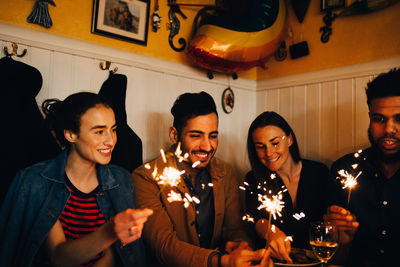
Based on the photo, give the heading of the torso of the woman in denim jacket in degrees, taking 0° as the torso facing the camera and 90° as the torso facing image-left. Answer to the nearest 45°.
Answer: approximately 315°

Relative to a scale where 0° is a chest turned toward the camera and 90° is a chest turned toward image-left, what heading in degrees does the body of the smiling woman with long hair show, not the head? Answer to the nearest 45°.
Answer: approximately 0°

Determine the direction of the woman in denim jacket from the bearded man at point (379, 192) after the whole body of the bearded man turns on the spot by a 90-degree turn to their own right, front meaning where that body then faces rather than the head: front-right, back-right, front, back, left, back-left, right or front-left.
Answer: front-left

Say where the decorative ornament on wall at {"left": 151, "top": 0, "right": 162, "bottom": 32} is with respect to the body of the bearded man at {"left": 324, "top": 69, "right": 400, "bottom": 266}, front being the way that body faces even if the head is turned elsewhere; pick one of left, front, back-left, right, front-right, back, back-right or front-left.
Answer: right
